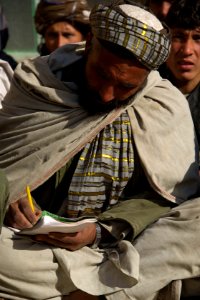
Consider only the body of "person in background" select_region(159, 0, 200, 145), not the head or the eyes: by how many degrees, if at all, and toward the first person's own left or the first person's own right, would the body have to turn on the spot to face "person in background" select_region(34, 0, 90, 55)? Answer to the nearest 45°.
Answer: approximately 135° to the first person's own right

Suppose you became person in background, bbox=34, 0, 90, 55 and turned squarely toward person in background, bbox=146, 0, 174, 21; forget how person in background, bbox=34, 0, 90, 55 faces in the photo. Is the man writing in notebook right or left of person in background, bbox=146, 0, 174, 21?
right

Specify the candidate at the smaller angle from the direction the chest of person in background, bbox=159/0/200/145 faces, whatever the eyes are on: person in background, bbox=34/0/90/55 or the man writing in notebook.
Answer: the man writing in notebook

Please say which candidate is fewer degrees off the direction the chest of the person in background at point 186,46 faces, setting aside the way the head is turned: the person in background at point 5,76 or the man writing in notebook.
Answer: the man writing in notebook

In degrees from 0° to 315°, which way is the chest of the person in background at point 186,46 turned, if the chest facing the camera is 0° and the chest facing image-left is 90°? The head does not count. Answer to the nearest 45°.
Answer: approximately 0°

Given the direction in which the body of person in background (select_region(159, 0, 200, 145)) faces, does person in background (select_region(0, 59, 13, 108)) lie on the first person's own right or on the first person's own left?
on the first person's own right

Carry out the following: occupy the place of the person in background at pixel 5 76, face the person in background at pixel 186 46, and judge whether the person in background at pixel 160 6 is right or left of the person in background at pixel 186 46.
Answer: left
